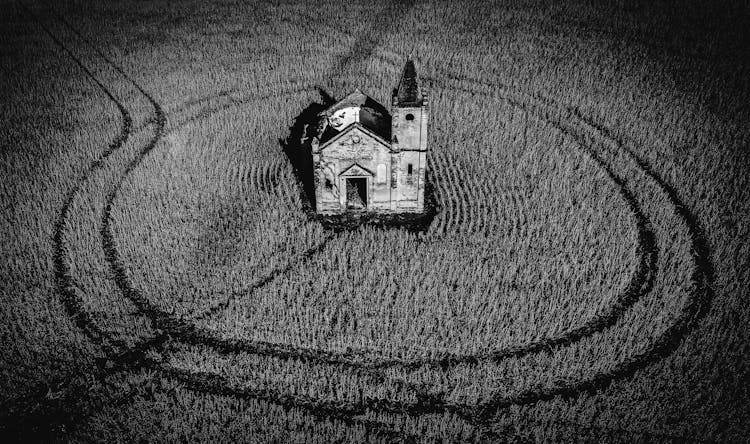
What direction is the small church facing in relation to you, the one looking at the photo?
facing the viewer
